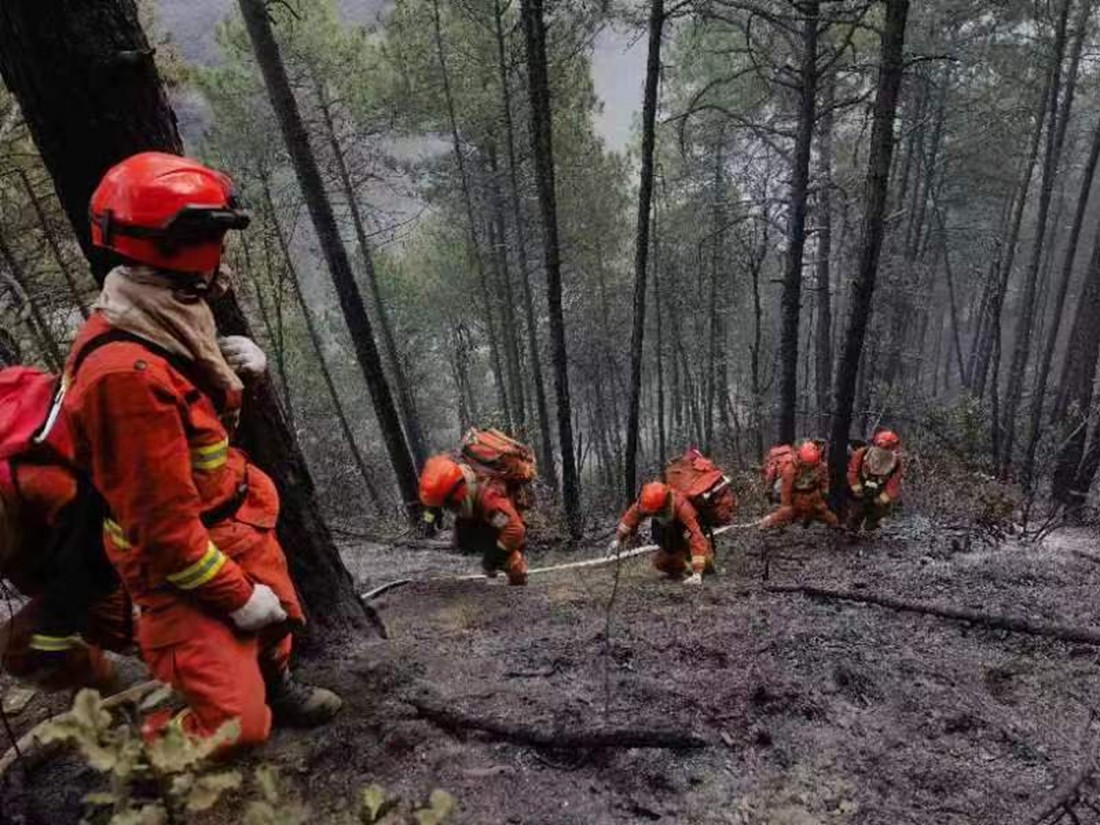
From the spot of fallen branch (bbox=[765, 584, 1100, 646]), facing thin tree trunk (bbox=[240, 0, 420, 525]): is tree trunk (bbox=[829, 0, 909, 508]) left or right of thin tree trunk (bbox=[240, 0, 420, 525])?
right

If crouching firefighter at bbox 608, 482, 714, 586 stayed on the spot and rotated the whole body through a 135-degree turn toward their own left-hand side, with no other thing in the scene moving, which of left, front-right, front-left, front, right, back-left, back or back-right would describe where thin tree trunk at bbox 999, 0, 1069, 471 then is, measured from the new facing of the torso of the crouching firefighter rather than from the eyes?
front-left

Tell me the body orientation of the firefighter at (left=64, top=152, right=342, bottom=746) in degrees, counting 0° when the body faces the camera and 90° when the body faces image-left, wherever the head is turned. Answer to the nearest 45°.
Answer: approximately 270°

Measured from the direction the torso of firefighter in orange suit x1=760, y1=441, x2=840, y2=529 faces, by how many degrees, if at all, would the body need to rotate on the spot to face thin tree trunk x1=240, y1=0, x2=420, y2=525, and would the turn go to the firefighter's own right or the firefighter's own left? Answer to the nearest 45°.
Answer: approximately 90° to the firefighter's own right

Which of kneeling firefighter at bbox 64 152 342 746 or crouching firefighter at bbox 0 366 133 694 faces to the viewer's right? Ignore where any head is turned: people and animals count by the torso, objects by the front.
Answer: the kneeling firefighter

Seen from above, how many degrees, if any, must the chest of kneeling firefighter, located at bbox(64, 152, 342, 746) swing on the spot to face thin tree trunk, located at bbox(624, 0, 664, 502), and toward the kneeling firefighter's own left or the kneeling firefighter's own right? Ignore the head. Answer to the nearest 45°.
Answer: approximately 45° to the kneeling firefighter's own left
